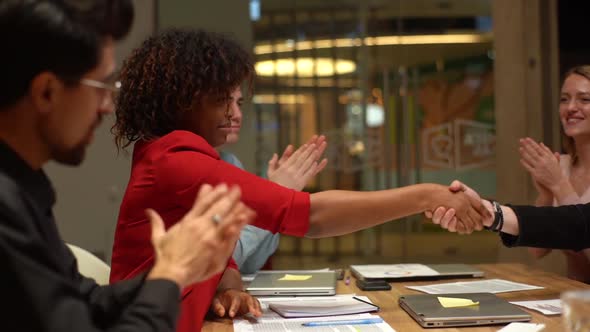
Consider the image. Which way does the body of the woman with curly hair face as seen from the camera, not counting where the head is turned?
to the viewer's right

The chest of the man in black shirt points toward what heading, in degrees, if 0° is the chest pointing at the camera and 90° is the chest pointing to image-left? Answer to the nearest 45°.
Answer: approximately 270°

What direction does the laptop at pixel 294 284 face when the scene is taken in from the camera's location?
facing to the left of the viewer

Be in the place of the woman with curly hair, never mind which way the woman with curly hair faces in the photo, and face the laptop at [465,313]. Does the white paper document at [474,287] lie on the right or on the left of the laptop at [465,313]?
left

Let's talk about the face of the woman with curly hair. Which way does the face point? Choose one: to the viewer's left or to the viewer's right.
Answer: to the viewer's right

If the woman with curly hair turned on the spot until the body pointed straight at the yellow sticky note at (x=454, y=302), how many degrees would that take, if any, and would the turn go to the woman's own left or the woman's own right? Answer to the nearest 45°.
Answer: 0° — they already face it
